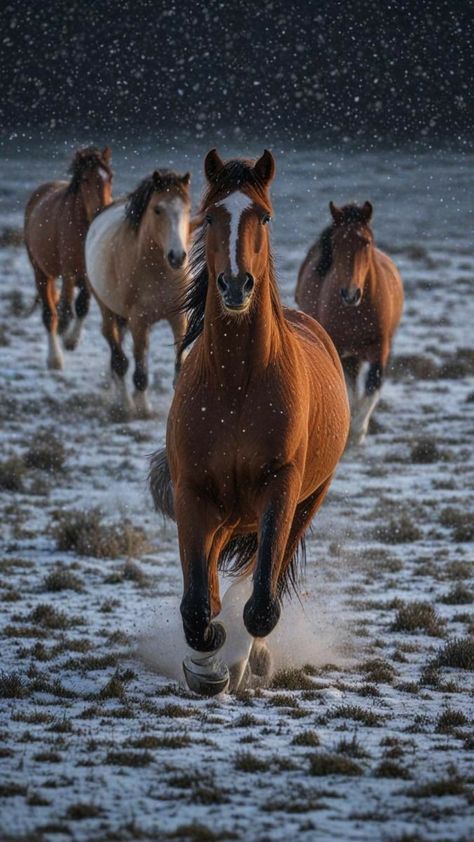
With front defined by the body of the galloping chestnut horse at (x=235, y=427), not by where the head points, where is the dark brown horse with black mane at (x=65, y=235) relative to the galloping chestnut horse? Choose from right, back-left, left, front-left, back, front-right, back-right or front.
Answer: back

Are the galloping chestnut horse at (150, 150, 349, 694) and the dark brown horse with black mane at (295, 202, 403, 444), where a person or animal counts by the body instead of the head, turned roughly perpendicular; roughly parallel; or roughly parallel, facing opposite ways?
roughly parallel

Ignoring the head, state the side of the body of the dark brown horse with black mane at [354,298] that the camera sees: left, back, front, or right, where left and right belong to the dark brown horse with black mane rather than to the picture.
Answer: front

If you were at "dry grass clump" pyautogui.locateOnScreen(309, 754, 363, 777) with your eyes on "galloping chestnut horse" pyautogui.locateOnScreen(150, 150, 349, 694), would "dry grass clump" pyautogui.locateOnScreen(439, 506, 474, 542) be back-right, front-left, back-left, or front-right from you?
front-right

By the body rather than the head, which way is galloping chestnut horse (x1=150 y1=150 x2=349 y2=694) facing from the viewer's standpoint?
toward the camera

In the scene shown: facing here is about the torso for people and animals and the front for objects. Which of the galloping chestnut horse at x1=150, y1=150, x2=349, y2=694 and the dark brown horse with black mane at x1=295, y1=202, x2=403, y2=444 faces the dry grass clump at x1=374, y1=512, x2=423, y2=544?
the dark brown horse with black mane

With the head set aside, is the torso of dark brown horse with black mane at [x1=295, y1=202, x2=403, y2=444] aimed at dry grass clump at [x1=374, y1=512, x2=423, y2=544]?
yes

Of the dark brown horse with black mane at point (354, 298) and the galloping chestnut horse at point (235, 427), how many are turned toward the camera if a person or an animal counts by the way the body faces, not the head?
2

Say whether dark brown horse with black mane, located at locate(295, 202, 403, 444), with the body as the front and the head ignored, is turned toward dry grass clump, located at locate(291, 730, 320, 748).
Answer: yes

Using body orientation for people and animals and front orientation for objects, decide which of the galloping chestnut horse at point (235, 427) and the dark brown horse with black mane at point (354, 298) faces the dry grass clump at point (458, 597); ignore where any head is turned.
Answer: the dark brown horse with black mane

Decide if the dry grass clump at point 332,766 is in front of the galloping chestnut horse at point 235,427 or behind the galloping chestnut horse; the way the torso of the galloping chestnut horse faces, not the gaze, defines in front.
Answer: in front

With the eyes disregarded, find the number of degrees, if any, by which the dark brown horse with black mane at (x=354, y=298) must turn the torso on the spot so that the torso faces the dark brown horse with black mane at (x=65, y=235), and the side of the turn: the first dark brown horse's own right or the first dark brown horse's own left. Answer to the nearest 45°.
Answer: approximately 135° to the first dark brown horse's own right

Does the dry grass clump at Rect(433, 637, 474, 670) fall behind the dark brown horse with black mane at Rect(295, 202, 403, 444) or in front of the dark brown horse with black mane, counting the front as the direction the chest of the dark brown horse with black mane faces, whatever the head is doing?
in front

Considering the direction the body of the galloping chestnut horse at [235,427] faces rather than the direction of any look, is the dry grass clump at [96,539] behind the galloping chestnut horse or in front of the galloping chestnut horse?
behind

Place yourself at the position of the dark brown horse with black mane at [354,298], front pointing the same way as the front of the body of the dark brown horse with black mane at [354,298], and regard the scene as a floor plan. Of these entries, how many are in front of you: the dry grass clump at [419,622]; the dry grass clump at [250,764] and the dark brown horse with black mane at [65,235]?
2
